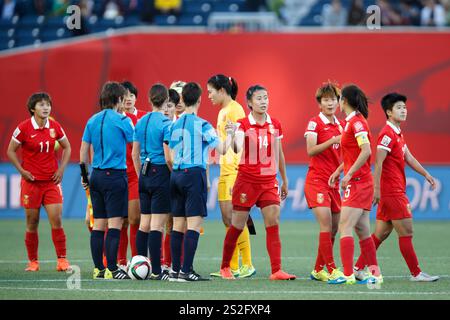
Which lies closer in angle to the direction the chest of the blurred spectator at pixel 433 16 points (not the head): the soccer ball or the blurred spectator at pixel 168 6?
the soccer ball

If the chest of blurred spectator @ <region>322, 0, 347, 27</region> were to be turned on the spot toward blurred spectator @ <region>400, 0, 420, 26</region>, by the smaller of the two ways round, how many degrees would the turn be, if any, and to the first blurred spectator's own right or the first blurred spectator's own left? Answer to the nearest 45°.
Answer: approximately 90° to the first blurred spectator's own left

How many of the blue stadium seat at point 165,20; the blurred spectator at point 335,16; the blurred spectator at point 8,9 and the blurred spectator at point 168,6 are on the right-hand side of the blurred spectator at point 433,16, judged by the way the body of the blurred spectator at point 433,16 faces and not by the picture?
4

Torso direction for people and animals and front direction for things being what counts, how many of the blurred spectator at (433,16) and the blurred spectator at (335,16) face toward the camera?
2

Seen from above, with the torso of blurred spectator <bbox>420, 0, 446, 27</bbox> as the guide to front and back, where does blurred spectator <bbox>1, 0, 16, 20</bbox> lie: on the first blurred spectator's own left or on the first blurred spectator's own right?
on the first blurred spectator's own right

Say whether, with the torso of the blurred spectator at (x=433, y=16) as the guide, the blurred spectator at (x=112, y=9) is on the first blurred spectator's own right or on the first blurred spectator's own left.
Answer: on the first blurred spectator's own right

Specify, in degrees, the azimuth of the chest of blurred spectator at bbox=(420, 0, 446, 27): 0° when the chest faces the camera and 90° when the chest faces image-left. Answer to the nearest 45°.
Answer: approximately 0°

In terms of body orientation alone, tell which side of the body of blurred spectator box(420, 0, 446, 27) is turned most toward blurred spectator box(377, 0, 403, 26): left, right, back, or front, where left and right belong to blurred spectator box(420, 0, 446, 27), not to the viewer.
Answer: right

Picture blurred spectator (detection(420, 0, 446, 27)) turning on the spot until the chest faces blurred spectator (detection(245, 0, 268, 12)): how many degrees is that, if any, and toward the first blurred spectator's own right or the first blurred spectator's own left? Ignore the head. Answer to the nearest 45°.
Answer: approximately 90° to the first blurred spectator's own right

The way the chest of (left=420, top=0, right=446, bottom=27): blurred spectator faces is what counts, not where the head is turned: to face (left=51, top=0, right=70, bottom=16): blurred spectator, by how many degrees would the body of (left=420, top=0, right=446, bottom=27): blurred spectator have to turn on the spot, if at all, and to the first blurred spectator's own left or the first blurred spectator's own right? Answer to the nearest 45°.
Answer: approximately 90° to the first blurred spectator's own right

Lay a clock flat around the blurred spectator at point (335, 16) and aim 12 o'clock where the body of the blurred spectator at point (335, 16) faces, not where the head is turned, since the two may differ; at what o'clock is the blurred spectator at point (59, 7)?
the blurred spectator at point (59, 7) is roughly at 3 o'clock from the blurred spectator at point (335, 16).

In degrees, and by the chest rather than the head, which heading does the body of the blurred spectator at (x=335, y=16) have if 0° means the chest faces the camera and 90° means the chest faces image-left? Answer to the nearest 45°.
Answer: approximately 0°
